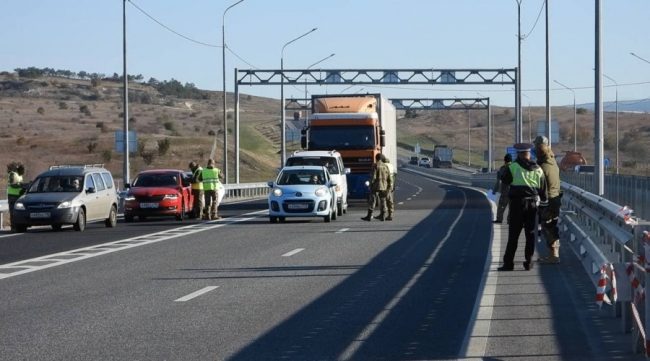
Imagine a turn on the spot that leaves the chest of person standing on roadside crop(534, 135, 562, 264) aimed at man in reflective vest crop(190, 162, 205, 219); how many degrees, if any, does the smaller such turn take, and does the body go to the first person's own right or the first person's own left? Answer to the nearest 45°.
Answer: approximately 45° to the first person's own right

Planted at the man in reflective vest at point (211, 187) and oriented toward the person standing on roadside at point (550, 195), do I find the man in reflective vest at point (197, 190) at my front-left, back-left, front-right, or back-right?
back-right

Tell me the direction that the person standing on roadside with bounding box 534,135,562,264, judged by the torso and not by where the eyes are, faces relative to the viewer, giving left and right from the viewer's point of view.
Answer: facing to the left of the viewer

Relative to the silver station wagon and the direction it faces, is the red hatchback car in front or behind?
behind

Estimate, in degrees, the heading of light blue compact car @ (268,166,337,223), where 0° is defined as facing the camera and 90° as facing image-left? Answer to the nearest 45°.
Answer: approximately 0°

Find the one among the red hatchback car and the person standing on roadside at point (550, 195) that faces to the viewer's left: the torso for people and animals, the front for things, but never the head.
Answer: the person standing on roadside

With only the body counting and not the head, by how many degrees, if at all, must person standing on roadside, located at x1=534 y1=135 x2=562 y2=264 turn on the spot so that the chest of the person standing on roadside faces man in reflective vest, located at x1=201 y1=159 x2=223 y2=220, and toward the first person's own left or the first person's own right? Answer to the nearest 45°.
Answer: approximately 45° to the first person's own right
